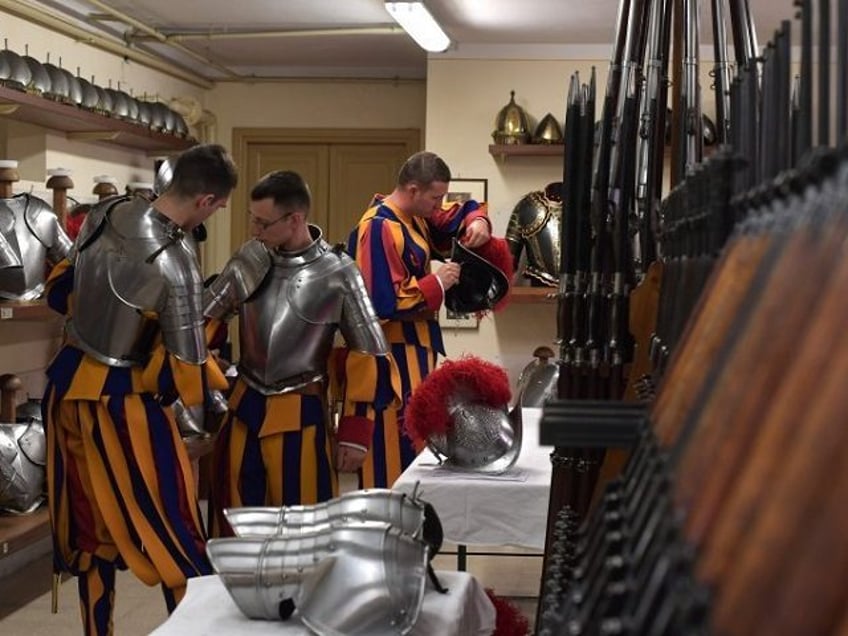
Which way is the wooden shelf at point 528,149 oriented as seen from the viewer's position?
toward the camera

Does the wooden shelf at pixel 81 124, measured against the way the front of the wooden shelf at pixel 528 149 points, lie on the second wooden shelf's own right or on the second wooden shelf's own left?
on the second wooden shelf's own right

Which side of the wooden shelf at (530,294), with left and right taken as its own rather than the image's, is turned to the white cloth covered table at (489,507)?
front

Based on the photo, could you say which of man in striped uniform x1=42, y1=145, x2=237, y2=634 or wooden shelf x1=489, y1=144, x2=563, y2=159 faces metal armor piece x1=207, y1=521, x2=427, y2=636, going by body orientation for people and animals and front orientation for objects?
the wooden shelf

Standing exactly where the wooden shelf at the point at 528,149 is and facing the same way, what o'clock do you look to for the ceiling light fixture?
The ceiling light fixture is roughly at 1 o'clock from the wooden shelf.

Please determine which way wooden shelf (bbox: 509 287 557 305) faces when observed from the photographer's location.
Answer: facing the viewer

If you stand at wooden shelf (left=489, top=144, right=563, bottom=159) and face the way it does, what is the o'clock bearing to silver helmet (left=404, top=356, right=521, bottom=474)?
The silver helmet is roughly at 12 o'clock from the wooden shelf.

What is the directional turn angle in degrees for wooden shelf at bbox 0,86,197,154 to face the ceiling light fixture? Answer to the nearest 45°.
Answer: approximately 45° to its left

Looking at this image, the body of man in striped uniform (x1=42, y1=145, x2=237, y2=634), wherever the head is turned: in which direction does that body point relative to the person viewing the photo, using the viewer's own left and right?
facing away from the viewer and to the right of the viewer

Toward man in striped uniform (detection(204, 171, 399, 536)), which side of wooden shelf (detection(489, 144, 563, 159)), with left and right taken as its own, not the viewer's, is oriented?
front

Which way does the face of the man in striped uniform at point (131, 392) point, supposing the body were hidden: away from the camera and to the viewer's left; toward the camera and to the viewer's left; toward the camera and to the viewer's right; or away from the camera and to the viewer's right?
away from the camera and to the viewer's right

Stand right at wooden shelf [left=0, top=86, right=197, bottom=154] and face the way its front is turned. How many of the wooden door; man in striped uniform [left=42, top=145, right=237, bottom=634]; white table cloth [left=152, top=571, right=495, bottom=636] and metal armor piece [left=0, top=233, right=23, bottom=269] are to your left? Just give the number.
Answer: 1

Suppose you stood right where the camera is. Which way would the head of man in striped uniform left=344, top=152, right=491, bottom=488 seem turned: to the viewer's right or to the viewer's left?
to the viewer's right
